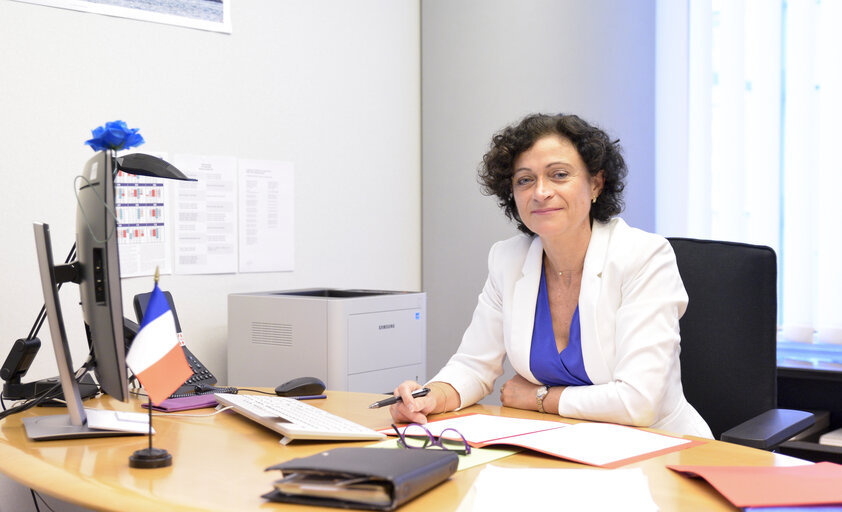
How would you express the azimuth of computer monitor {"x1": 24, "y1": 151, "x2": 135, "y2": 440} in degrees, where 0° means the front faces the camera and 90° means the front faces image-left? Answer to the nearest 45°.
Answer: approximately 270°

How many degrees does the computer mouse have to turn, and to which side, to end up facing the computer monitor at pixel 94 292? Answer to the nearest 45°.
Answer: approximately 45° to its left

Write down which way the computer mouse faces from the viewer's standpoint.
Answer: facing to the left of the viewer

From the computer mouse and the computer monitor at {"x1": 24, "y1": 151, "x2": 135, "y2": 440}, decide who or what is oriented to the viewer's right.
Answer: the computer monitor

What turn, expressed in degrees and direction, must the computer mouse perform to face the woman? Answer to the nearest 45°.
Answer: approximately 180°

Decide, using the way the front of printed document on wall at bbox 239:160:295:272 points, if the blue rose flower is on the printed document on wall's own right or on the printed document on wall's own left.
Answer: on the printed document on wall's own right

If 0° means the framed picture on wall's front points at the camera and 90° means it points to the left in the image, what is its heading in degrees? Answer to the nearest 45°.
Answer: approximately 315°

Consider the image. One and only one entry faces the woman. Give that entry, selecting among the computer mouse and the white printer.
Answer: the white printer

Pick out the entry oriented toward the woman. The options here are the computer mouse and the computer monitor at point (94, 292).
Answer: the computer monitor

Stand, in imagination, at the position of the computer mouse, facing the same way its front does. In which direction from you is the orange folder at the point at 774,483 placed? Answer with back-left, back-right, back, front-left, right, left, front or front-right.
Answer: back-left
